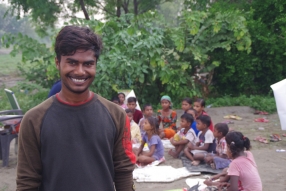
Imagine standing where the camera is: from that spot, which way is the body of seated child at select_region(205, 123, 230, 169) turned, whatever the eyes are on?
to the viewer's left

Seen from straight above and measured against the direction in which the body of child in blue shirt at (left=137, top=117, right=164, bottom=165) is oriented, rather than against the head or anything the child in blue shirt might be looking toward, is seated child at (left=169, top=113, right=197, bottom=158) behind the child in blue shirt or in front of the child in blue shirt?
behind

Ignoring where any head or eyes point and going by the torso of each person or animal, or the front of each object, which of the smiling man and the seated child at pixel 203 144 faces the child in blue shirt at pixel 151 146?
the seated child

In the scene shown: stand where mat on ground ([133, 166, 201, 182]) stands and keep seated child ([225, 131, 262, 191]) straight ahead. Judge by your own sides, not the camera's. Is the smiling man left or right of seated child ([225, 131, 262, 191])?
right

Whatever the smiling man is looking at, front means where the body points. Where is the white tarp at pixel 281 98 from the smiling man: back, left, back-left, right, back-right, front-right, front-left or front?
back-left

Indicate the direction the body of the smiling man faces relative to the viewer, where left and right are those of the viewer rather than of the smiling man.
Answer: facing the viewer

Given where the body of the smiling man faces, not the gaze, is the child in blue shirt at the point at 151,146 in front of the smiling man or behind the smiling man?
behind

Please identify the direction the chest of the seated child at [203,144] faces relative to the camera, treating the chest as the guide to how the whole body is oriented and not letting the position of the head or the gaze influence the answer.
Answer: to the viewer's left
